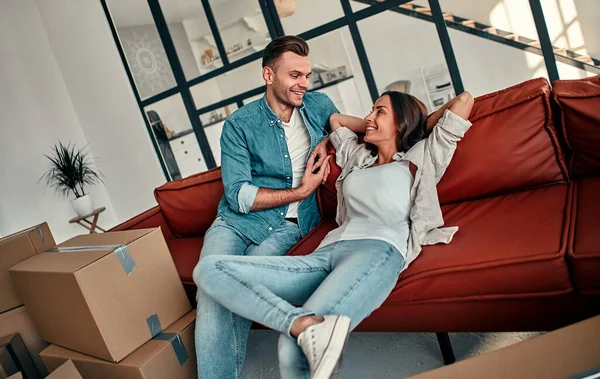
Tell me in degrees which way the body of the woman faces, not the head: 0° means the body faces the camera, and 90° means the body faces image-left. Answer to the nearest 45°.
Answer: approximately 45°

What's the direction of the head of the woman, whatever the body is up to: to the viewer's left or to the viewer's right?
to the viewer's left

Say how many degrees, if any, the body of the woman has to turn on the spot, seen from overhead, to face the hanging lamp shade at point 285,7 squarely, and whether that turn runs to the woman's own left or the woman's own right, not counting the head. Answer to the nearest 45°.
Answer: approximately 135° to the woman's own right

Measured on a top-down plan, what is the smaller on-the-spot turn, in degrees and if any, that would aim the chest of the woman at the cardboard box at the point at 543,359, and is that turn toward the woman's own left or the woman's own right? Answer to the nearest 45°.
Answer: approximately 45° to the woman's own left

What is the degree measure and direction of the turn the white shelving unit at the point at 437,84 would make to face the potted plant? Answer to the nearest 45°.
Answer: approximately 90° to its right

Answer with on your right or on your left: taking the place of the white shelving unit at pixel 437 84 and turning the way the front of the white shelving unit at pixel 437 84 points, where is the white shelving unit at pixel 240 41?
on your right

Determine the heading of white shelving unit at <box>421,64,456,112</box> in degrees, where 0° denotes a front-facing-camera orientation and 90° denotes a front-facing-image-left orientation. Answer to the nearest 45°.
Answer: approximately 0°

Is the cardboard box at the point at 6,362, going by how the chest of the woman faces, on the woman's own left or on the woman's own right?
on the woman's own right

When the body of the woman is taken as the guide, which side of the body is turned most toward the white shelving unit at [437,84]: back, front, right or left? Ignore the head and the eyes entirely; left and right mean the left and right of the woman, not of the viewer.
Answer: back

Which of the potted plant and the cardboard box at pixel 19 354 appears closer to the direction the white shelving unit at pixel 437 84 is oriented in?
the cardboard box

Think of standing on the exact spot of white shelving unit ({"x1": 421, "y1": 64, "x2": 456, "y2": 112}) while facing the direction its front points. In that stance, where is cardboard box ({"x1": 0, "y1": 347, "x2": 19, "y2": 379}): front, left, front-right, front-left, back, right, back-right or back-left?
front-right

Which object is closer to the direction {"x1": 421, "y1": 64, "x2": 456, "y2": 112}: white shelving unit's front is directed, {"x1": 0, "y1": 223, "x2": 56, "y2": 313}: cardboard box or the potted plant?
the cardboard box

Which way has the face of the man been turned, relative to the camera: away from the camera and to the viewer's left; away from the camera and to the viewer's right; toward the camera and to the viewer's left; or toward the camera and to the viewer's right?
toward the camera and to the viewer's right
